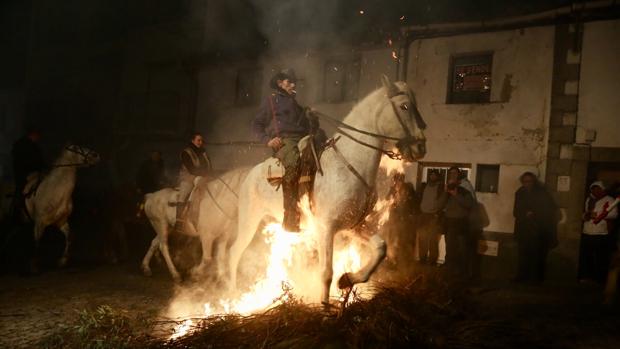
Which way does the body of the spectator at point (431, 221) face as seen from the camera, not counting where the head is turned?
toward the camera

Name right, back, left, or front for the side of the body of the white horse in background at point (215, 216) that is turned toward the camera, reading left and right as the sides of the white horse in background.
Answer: right

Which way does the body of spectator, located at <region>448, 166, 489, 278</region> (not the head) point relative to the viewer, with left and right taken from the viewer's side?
facing to the left of the viewer

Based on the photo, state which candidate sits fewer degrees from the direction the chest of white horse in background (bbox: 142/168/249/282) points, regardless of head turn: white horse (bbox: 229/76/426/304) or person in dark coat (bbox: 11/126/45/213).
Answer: the white horse

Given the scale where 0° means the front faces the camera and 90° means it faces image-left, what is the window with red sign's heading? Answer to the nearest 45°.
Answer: approximately 0°

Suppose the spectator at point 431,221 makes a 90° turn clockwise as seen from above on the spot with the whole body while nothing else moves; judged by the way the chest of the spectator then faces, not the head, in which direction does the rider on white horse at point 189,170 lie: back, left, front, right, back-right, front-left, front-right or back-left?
front-left

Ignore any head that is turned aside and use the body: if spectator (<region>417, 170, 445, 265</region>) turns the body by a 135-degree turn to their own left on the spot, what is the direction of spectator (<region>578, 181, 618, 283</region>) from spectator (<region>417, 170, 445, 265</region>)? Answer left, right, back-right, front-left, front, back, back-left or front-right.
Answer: front-right

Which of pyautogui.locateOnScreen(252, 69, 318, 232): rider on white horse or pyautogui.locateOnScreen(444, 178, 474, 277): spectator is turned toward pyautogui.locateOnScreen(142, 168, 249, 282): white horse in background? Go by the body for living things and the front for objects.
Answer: the spectator

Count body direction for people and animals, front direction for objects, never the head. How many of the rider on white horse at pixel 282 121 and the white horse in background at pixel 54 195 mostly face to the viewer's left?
0

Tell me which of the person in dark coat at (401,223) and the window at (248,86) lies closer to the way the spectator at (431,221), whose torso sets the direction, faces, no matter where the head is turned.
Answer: the person in dark coat

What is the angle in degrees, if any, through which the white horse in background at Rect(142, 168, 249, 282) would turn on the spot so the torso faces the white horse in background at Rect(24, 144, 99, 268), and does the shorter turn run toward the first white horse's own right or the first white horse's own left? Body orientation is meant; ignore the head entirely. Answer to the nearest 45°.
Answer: approximately 135° to the first white horse's own left

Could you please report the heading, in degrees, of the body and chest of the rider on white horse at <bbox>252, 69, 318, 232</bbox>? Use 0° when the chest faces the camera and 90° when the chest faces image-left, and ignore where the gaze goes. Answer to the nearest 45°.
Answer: approximately 315°

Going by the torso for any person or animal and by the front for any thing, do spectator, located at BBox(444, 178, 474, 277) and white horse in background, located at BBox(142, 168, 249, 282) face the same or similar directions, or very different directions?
very different directions
